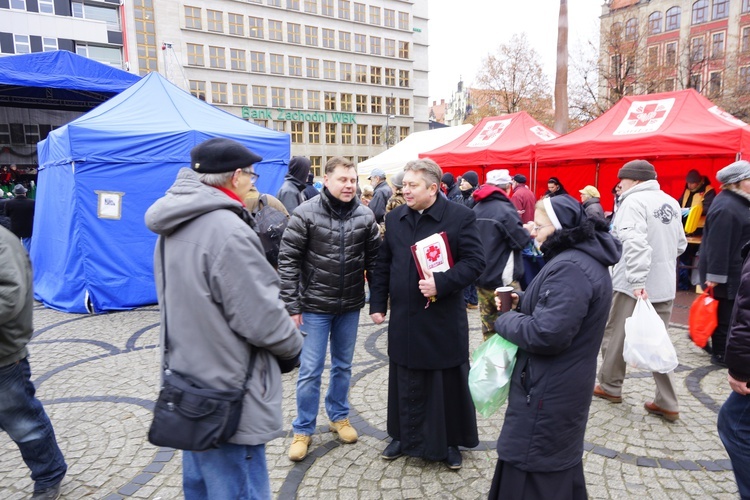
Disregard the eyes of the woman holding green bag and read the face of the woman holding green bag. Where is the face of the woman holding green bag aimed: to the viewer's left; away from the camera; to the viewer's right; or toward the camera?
to the viewer's left

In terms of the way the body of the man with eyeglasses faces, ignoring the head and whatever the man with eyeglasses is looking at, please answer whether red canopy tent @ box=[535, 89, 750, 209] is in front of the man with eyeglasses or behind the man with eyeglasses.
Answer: in front

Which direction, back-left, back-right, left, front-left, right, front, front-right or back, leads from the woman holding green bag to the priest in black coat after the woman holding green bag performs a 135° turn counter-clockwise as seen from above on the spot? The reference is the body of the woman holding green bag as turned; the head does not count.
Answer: back

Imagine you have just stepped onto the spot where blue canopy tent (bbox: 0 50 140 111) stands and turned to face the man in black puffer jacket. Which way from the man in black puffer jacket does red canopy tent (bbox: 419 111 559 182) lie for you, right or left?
left

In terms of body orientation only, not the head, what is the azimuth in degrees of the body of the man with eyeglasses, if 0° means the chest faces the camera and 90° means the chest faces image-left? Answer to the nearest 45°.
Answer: approximately 225°

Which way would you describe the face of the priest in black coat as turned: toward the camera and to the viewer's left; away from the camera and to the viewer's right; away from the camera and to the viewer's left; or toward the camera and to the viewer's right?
toward the camera and to the viewer's left

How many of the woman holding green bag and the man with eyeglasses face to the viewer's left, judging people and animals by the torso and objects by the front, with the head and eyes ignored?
1

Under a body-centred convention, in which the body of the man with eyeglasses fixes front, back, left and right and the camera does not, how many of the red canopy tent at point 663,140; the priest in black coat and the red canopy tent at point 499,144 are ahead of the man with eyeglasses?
3

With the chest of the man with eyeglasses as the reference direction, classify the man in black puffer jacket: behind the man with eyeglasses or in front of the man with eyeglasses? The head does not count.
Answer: in front

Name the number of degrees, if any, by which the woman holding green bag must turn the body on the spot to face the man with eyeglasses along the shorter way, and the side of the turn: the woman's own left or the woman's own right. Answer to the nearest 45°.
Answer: approximately 45° to the woman's own left

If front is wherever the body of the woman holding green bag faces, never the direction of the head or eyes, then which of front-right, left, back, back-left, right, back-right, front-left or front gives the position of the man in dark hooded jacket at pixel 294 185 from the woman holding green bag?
front-right

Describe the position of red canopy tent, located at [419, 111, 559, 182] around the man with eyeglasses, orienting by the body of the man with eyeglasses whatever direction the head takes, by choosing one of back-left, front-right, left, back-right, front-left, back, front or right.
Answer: front

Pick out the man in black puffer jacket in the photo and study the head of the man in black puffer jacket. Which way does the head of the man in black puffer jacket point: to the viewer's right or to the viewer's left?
to the viewer's right

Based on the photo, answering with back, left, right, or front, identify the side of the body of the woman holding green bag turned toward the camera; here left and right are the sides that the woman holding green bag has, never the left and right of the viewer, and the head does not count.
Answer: left

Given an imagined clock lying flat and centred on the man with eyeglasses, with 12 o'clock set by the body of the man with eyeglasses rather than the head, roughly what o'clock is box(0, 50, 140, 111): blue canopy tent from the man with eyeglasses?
The blue canopy tent is roughly at 10 o'clock from the man with eyeglasses.
